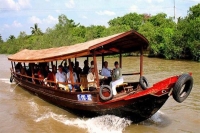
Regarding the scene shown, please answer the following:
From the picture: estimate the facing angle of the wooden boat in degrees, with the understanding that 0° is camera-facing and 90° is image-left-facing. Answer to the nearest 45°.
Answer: approximately 315°
